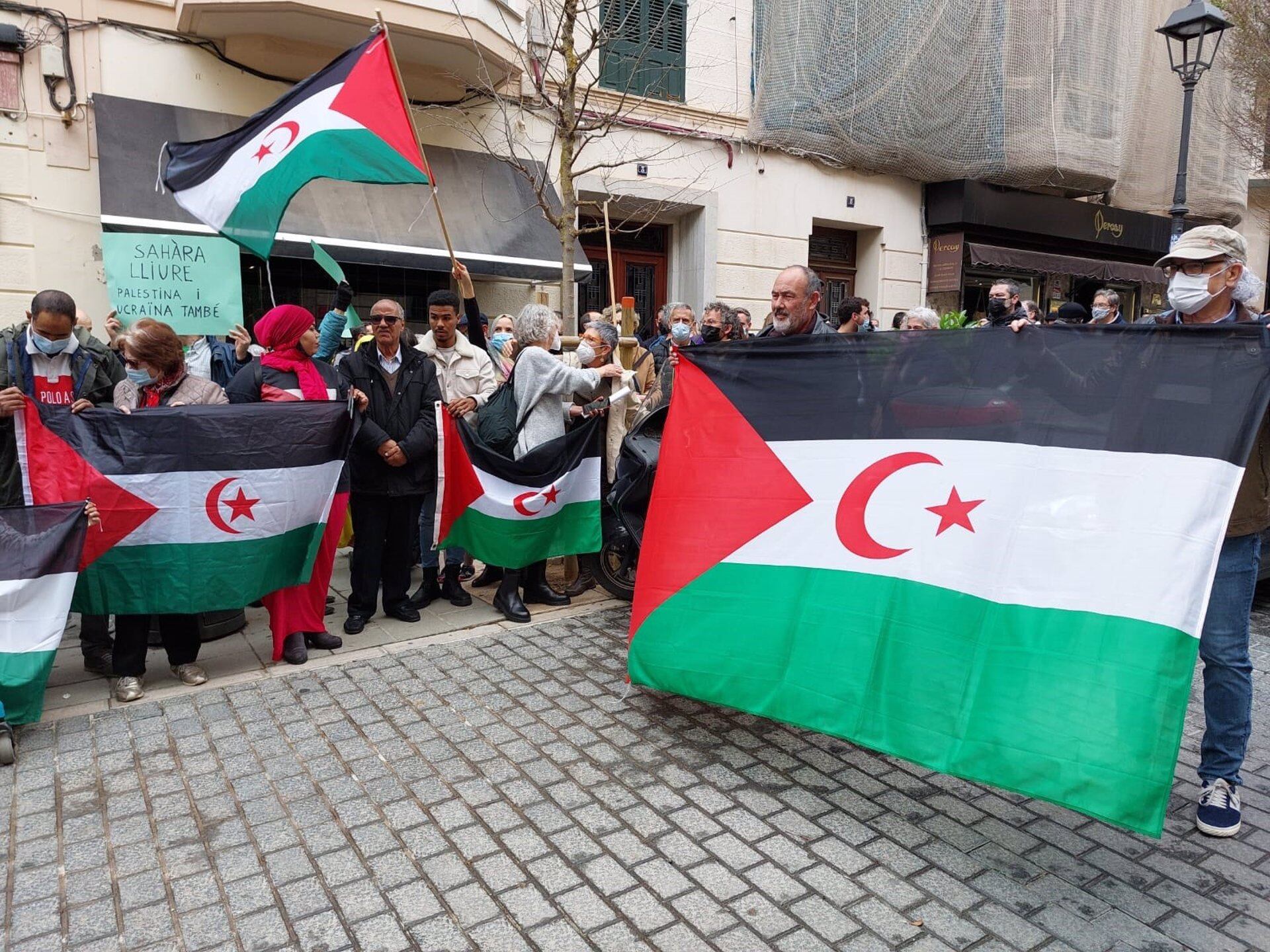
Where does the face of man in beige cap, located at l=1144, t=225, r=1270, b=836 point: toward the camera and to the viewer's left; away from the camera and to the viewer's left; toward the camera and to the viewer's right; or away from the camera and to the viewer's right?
toward the camera and to the viewer's left

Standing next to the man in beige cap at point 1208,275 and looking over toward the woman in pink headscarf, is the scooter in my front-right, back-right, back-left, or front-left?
front-right

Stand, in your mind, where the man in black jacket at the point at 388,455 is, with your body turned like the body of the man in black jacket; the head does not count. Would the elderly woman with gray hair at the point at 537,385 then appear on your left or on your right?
on your left

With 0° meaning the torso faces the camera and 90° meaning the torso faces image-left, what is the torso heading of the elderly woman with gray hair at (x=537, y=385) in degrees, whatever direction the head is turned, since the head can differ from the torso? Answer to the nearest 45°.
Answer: approximately 270°

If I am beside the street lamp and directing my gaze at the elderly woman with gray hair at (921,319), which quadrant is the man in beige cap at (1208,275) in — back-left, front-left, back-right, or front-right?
front-left

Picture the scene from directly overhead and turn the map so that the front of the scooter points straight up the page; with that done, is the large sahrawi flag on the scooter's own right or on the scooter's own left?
on the scooter's own left

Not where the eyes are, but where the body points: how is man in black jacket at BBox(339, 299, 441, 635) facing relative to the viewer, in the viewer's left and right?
facing the viewer

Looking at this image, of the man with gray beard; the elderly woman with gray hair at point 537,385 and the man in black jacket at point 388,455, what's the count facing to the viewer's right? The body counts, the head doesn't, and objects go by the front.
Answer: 1

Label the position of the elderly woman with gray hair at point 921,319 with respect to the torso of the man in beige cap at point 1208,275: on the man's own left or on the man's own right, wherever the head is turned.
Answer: on the man's own right

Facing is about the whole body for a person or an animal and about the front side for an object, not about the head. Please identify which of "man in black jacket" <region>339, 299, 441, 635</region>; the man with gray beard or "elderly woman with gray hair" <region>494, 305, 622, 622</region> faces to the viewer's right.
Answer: the elderly woman with gray hair

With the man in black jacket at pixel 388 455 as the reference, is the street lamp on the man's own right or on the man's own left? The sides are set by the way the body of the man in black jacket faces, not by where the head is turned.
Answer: on the man's own left

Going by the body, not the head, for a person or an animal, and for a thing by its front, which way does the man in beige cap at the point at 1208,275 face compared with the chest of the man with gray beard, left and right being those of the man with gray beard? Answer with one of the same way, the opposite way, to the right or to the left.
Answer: the same way

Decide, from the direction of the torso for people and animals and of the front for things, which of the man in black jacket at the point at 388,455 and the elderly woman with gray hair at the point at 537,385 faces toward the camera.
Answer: the man in black jacket
